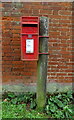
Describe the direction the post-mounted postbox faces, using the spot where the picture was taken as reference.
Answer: facing the viewer
